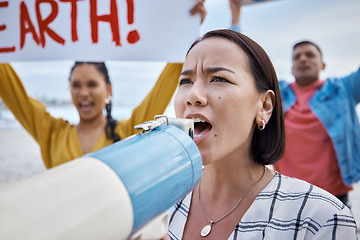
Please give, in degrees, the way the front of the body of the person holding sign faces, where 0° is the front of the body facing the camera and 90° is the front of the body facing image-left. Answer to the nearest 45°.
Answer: approximately 0°
